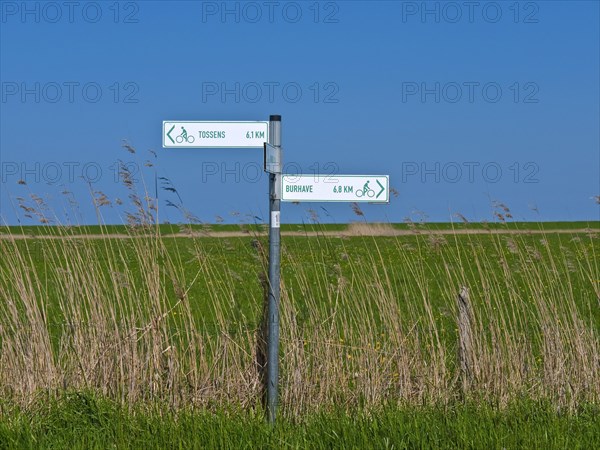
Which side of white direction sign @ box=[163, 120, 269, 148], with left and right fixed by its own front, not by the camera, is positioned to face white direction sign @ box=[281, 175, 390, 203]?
left

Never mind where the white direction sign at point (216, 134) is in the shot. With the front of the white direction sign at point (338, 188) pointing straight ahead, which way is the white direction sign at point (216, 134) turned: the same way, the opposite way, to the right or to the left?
the same way

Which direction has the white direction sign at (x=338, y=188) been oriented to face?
toward the camera

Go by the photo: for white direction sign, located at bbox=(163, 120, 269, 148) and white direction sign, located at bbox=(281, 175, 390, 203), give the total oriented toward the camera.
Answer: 2

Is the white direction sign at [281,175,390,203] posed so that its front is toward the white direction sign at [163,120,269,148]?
no
